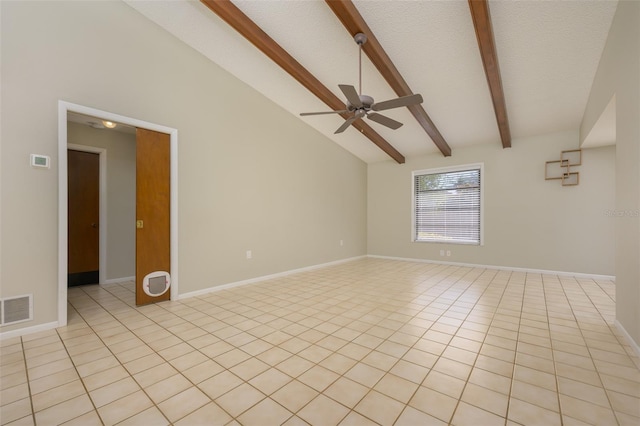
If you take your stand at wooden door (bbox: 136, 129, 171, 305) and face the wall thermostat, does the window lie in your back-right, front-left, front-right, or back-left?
back-left

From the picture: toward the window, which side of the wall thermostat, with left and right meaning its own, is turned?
left

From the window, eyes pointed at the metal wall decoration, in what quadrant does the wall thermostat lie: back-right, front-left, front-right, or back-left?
back-right

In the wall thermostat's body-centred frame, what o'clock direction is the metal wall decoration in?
The metal wall decoration is roughly at 10 o'clock from the wall thermostat.

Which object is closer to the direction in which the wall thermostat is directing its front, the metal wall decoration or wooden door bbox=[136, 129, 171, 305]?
the metal wall decoration

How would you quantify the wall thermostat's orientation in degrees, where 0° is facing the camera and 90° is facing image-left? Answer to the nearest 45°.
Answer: approximately 0°

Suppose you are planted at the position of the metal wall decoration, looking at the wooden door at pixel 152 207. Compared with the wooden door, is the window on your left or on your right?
right

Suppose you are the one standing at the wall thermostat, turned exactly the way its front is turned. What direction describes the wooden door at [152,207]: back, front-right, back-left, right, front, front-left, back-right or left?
left

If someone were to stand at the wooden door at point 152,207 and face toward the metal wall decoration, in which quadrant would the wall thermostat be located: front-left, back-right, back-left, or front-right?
back-right
